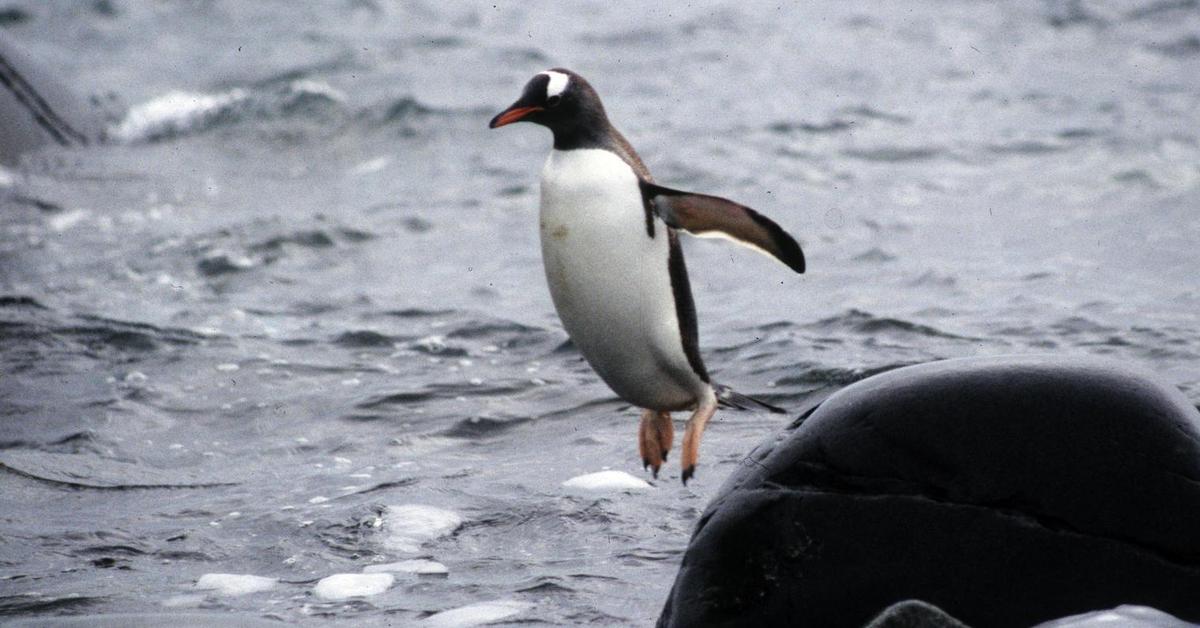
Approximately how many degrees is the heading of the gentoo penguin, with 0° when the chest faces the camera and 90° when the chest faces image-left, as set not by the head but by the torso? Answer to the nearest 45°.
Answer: approximately 45°

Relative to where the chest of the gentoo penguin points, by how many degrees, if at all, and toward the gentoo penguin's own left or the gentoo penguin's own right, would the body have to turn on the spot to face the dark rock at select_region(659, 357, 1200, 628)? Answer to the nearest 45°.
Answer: approximately 90° to the gentoo penguin's own left

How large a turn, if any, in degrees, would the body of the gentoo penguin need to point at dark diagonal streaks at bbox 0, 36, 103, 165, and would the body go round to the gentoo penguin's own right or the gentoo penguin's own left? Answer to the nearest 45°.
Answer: approximately 90° to the gentoo penguin's own right

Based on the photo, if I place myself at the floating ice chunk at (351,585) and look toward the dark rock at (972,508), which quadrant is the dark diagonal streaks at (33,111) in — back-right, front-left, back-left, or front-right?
back-left
